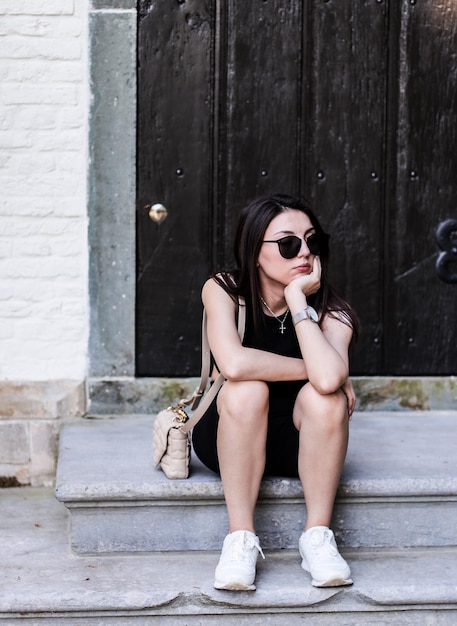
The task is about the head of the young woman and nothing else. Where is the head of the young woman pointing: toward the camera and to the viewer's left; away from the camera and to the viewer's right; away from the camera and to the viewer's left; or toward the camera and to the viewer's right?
toward the camera and to the viewer's right

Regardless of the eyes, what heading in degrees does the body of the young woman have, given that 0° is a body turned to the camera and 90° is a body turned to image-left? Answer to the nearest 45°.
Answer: approximately 0°

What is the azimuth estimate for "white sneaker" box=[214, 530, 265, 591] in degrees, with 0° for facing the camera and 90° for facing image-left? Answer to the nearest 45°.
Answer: approximately 0°

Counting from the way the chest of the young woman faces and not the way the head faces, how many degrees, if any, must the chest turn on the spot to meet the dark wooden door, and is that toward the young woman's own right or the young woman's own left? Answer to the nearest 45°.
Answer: approximately 180°
